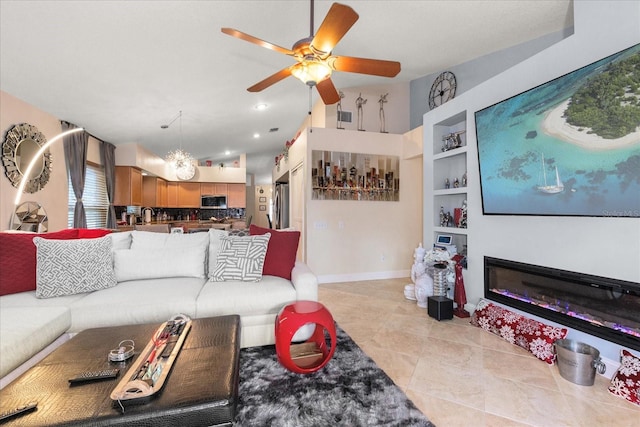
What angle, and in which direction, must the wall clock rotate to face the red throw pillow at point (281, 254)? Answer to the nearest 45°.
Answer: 0° — it already faces it

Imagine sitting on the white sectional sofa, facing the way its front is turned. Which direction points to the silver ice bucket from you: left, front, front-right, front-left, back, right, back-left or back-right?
front-left

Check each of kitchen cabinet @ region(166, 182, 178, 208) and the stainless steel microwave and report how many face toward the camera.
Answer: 2

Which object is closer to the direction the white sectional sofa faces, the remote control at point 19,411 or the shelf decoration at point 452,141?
the remote control

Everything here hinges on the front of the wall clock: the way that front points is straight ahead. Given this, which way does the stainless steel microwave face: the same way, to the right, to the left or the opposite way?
to the left

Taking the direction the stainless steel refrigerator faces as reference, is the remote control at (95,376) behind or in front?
in front

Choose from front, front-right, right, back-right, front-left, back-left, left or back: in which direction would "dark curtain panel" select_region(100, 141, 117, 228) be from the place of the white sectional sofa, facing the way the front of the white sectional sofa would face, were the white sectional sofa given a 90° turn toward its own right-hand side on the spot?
right

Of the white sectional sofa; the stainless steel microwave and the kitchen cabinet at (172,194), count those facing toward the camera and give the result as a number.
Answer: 3

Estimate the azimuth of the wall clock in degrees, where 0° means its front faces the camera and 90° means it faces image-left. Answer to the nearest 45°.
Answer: approximately 45°

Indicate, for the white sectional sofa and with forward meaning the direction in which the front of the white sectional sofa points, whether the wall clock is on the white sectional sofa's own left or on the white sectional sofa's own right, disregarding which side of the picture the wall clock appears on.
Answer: on the white sectional sofa's own left

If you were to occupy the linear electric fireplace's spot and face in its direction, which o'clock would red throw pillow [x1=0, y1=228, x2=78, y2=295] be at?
The red throw pillow is roughly at 12 o'clock from the linear electric fireplace.

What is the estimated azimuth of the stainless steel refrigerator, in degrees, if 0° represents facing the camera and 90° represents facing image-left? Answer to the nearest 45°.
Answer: approximately 45°

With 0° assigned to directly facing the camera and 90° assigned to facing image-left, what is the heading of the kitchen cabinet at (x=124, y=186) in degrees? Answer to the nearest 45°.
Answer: approximately 315°

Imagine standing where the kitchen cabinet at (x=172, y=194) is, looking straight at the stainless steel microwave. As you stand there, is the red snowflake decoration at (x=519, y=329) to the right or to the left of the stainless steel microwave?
right

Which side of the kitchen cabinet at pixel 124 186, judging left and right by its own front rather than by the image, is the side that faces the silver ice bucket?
front

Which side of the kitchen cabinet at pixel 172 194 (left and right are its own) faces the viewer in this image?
front

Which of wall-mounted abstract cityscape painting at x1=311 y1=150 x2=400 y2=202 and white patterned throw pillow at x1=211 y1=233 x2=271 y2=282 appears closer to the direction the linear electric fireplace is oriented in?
the white patterned throw pillow
